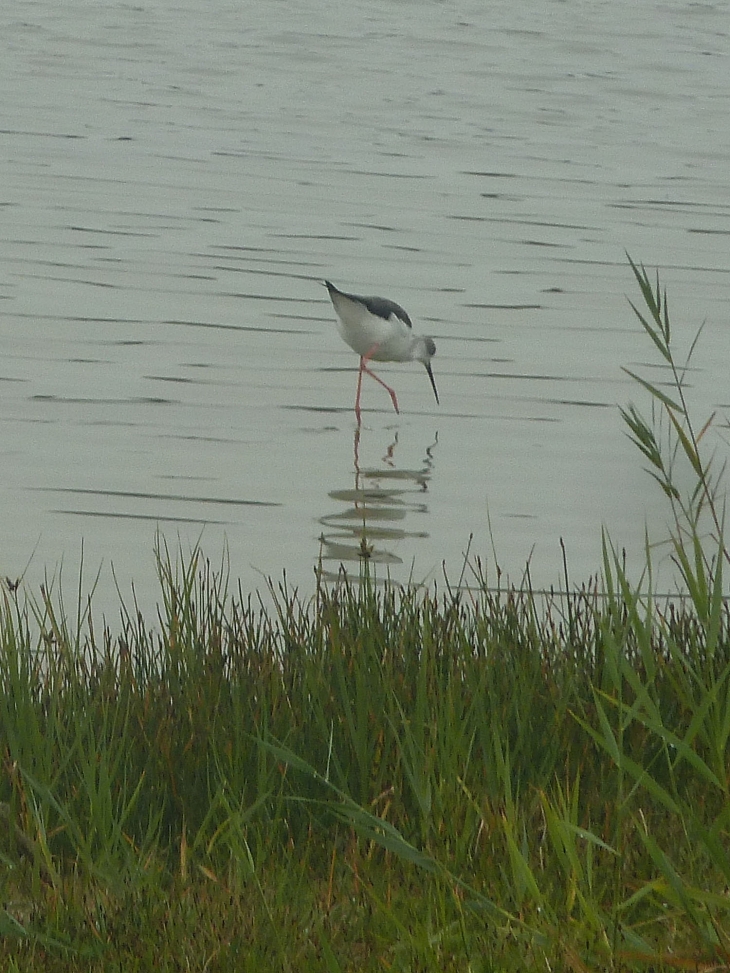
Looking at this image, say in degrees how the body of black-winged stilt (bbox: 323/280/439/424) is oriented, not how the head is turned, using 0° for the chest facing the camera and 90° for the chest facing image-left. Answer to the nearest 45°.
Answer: approximately 270°
